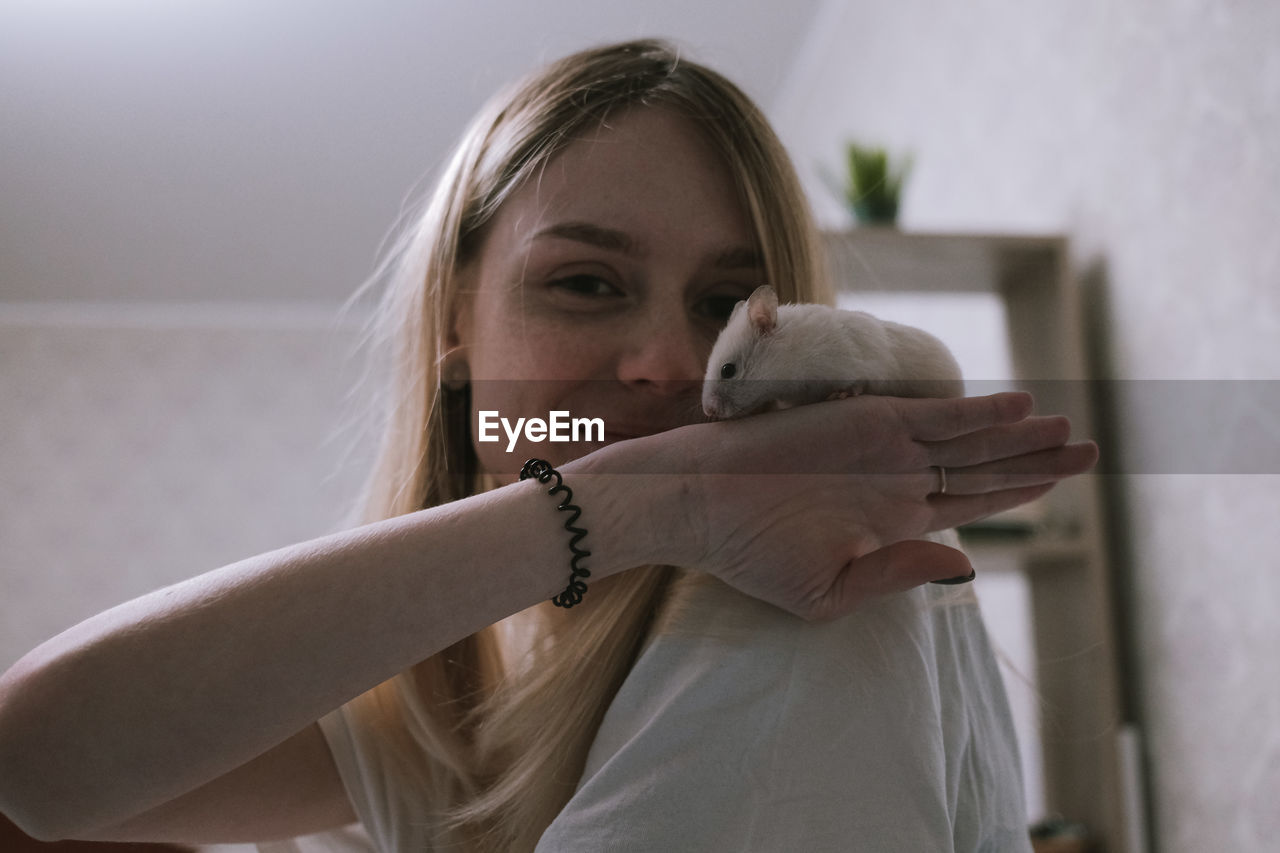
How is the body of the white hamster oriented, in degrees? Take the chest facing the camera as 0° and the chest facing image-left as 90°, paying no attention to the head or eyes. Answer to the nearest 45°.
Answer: approximately 90°

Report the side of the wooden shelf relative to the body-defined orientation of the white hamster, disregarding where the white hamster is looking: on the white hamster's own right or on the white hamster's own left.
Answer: on the white hamster's own right

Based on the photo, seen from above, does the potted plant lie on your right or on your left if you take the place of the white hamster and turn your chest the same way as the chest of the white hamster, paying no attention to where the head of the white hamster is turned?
on your right
